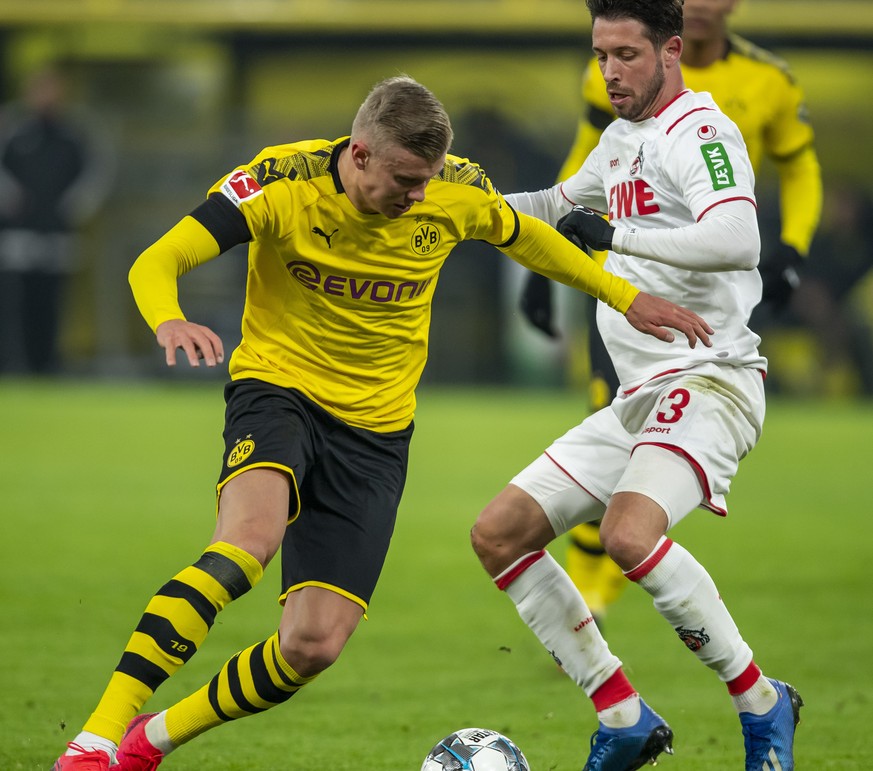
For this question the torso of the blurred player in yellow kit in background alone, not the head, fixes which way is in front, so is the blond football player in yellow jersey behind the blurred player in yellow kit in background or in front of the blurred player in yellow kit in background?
in front

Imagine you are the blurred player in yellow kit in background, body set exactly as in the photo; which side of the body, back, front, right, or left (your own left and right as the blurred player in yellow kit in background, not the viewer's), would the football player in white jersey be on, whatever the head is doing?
front

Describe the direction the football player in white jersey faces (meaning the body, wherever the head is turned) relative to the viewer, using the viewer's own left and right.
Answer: facing the viewer and to the left of the viewer

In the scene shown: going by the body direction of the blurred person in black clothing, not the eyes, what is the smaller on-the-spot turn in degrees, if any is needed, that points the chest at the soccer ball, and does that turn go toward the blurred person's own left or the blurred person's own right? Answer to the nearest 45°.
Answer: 0° — they already face it

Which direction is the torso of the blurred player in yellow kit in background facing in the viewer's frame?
toward the camera

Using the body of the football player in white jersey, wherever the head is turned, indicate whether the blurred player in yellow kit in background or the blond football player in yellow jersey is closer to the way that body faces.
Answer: the blond football player in yellow jersey

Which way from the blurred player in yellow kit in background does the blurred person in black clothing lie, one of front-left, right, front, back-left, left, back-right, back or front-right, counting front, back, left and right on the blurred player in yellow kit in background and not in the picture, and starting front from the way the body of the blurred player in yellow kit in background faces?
back-right

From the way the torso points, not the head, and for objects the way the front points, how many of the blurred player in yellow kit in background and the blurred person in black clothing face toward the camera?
2

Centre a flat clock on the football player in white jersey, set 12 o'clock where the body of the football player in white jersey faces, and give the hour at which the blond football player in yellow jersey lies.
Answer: The blond football player in yellow jersey is roughly at 1 o'clock from the football player in white jersey.

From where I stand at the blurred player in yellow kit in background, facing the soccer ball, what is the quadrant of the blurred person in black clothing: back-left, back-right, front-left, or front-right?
back-right
